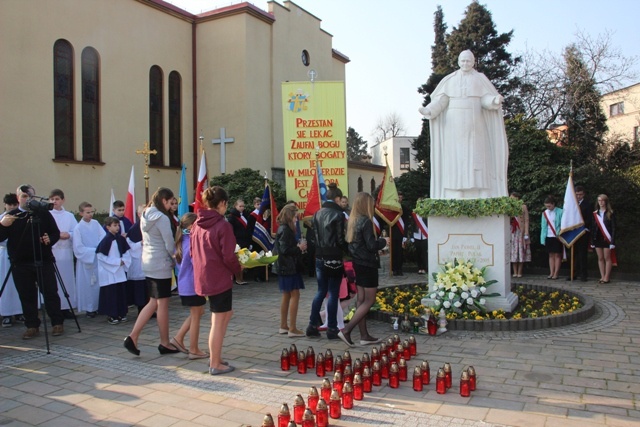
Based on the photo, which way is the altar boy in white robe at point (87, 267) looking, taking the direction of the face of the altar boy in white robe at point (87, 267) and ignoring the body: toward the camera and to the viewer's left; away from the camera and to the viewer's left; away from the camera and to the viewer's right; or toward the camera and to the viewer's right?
toward the camera and to the viewer's right

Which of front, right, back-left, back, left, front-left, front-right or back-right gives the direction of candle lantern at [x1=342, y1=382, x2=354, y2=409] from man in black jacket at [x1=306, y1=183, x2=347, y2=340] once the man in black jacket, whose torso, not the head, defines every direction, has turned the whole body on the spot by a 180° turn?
front-left

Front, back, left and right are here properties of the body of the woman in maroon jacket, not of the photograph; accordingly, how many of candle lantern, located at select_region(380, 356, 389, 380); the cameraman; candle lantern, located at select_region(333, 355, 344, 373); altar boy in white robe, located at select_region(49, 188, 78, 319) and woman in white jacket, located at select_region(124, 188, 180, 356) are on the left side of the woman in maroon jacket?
3

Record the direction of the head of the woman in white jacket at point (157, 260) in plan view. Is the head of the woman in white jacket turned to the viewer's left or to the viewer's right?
to the viewer's right

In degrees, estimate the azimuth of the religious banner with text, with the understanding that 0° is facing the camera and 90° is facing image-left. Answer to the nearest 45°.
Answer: approximately 0°

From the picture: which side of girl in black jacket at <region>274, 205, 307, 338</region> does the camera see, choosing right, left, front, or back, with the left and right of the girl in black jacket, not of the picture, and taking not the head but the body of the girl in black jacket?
right

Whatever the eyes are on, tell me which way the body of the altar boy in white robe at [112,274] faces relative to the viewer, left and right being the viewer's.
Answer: facing the viewer and to the right of the viewer

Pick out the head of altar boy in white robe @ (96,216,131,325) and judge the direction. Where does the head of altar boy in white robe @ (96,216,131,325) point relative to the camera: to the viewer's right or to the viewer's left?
to the viewer's right

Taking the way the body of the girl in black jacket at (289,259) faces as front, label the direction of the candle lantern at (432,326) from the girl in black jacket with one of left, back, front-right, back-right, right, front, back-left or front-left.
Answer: front
